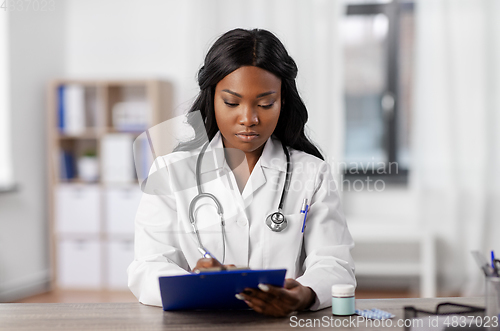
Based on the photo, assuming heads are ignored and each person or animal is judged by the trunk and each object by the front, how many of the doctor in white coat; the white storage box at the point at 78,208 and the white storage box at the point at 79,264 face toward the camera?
3

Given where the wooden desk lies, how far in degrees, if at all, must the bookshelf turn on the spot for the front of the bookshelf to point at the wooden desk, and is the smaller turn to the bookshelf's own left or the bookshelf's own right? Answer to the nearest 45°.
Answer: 0° — it already faces it

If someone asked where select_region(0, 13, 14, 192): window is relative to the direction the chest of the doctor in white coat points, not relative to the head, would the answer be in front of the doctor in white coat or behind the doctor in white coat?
behind

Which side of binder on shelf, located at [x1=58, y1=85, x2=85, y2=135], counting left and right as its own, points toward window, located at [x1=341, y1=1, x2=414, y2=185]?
left

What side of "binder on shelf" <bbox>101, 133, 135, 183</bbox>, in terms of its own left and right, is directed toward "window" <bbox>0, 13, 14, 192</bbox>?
right

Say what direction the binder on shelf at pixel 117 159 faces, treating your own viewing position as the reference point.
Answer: facing the viewer

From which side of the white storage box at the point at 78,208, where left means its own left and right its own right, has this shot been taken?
front

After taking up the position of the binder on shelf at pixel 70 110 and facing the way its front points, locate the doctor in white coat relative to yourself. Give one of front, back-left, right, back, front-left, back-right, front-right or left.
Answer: front

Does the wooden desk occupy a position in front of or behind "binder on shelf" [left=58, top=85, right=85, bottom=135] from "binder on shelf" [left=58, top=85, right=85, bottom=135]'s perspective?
in front

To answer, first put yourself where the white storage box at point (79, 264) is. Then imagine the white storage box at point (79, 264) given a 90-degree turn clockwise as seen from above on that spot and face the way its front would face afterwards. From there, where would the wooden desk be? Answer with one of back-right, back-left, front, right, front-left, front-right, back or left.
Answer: left

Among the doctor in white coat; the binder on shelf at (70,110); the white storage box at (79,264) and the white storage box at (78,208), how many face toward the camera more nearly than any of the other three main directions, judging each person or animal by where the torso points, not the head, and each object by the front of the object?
4

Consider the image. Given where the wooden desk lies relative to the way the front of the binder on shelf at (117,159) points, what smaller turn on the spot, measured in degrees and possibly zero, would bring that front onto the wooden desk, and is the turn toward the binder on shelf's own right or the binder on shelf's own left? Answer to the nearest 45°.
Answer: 0° — it already faces it

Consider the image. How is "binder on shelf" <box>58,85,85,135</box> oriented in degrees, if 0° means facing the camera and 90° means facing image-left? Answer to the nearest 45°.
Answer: approximately 0°
